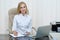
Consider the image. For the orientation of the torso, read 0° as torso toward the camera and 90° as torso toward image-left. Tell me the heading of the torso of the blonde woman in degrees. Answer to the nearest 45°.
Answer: approximately 0°
